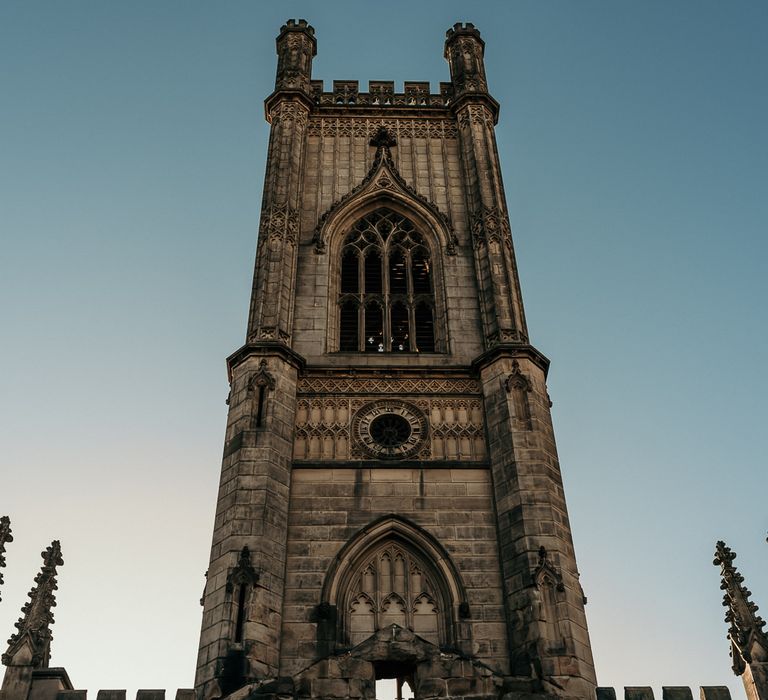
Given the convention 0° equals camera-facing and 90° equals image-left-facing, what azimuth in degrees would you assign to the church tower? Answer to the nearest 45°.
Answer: approximately 0°
